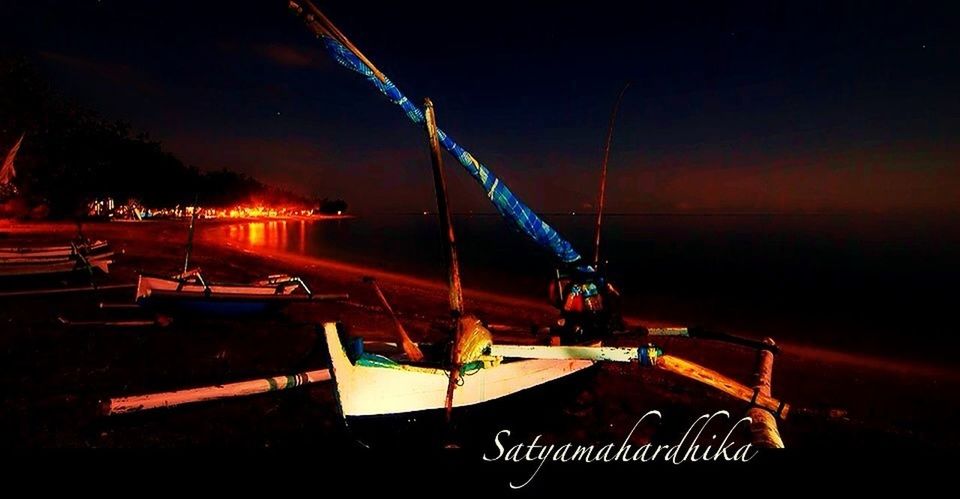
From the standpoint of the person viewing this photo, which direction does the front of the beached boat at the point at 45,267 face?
facing to the right of the viewer

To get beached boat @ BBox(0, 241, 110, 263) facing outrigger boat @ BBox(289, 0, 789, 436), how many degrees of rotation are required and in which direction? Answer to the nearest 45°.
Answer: approximately 90° to its right

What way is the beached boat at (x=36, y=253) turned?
to the viewer's right
